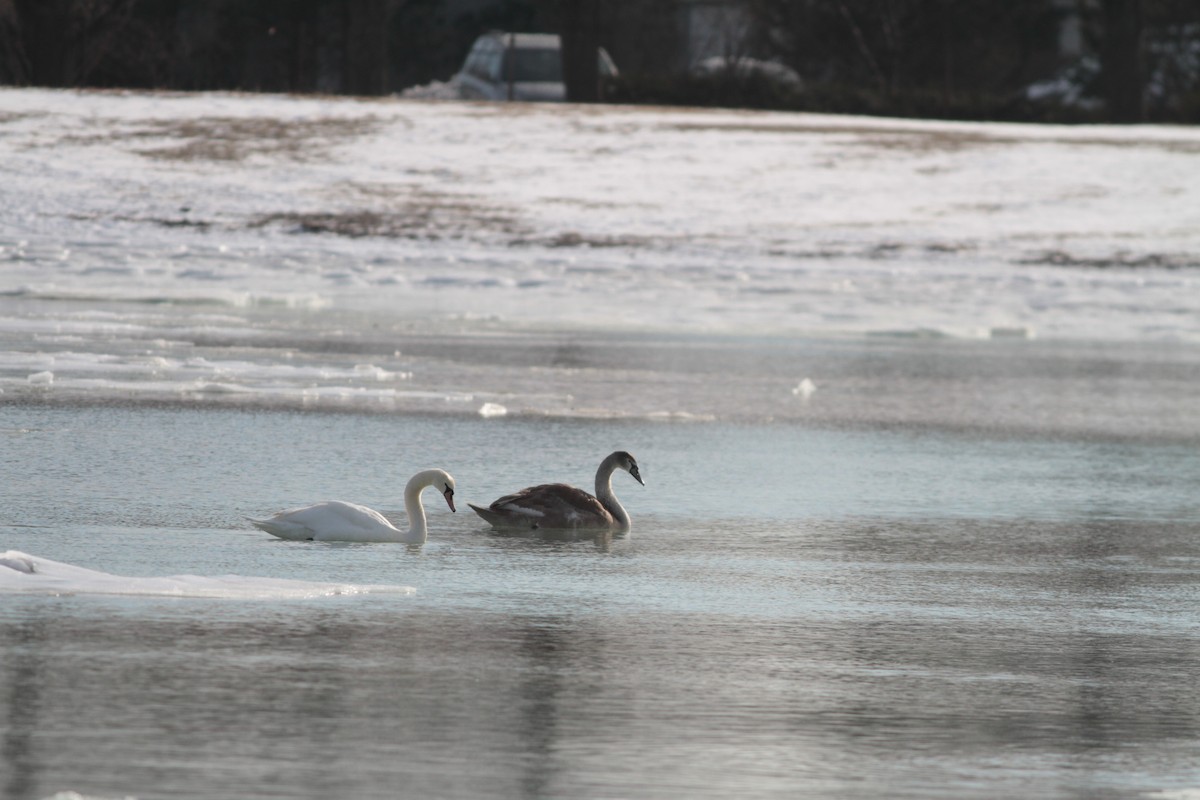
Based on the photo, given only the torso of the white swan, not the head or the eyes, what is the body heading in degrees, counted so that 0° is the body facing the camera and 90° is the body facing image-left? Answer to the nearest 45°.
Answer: approximately 270°

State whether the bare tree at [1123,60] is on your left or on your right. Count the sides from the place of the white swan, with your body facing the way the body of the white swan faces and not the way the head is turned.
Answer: on your left

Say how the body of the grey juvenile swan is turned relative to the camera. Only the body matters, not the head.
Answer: to the viewer's right

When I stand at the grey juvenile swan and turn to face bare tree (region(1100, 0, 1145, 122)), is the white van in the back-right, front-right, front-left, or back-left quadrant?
front-left

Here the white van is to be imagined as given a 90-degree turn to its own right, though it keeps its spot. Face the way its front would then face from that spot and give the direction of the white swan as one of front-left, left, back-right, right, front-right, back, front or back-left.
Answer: back

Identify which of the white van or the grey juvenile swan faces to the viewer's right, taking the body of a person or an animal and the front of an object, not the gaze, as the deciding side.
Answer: the grey juvenile swan

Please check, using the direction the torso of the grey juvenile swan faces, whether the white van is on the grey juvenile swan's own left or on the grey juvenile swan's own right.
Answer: on the grey juvenile swan's own left

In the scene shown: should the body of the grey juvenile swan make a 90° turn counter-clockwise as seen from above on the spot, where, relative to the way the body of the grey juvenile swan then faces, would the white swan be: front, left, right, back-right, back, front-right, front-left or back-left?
back-left

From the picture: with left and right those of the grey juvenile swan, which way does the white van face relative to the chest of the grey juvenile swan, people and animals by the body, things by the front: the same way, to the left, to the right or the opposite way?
the opposite way

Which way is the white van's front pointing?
to the viewer's left

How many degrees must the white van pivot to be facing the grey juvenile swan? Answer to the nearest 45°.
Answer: approximately 90° to its left
